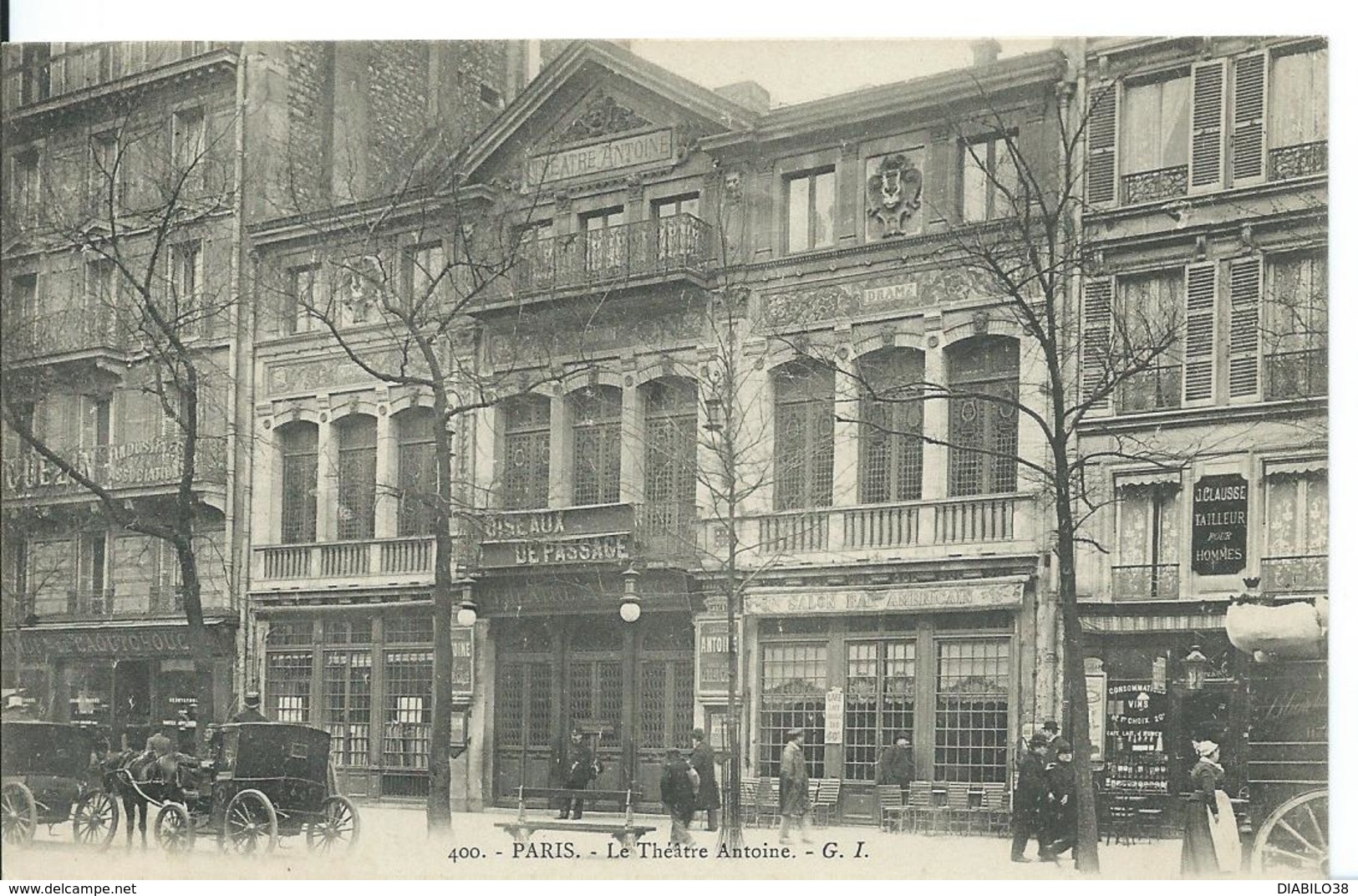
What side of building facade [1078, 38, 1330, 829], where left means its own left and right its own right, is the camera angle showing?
front

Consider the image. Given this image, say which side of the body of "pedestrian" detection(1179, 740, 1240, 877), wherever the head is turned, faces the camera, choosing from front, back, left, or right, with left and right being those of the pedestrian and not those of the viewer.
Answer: right

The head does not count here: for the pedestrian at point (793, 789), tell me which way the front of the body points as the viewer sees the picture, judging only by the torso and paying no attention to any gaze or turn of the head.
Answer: to the viewer's right

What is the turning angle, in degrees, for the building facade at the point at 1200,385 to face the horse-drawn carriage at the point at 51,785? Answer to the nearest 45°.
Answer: approximately 90° to its right

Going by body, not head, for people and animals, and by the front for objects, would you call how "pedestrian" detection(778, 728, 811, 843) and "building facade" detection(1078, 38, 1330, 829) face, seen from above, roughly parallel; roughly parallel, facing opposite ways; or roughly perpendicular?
roughly perpendicular

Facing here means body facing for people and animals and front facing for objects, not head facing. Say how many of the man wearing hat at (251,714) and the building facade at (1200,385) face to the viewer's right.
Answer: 0

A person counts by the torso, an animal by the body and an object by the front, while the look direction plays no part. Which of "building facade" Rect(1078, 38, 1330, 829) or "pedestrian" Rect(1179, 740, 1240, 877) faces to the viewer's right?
the pedestrian
